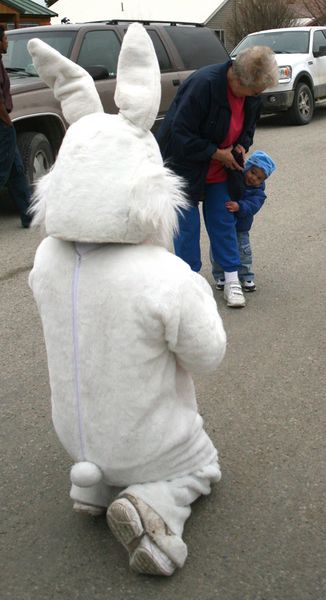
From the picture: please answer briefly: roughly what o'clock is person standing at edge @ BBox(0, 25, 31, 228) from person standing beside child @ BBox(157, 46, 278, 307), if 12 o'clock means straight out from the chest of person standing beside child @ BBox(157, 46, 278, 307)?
person standing at edge @ BBox(0, 25, 31, 228) is roughly at 6 o'clock from person standing beside child @ BBox(157, 46, 278, 307).

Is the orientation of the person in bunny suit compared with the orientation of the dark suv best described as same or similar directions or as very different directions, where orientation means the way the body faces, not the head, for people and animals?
very different directions

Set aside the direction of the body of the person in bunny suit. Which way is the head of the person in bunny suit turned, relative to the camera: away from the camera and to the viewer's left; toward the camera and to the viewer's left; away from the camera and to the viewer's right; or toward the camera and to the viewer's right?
away from the camera and to the viewer's right

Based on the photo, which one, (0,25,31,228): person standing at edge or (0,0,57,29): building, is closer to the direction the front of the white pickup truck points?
the person standing at edge

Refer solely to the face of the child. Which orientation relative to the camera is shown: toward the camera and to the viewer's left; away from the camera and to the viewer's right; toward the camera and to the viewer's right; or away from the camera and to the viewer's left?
toward the camera and to the viewer's left

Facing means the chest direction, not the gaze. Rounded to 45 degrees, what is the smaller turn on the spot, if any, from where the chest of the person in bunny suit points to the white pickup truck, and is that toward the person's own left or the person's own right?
approximately 45° to the person's own left

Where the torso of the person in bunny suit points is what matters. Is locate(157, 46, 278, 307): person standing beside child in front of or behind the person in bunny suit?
in front

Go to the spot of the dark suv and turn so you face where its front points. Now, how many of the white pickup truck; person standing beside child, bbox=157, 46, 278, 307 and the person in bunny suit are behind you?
1

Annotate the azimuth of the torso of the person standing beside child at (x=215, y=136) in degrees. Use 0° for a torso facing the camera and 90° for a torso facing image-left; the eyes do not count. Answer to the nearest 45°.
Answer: approximately 315°

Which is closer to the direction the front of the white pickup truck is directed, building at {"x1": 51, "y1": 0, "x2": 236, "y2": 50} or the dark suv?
the dark suv

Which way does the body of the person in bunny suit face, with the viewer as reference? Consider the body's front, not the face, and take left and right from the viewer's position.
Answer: facing away from the viewer and to the right of the viewer
